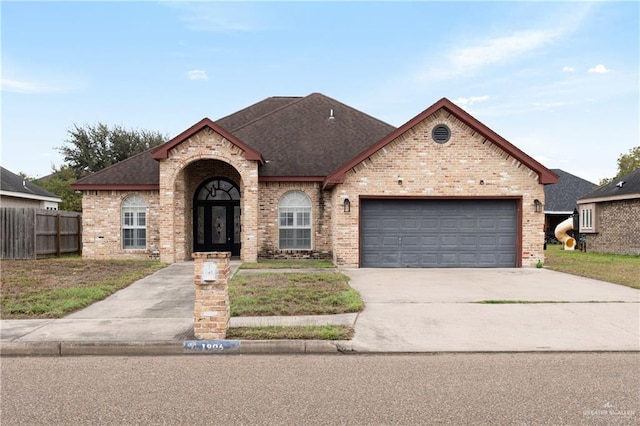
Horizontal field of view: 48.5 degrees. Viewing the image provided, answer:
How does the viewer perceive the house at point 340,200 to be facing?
facing the viewer

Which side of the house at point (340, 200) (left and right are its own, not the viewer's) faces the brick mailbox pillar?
front

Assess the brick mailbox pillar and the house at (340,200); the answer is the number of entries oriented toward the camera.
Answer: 2

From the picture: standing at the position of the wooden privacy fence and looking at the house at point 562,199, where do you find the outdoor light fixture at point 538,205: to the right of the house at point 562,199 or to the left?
right

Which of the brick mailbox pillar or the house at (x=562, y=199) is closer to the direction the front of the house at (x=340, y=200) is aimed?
the brick mailbox pillar

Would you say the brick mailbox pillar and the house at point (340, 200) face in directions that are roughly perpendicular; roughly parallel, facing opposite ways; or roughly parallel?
roughly parallel

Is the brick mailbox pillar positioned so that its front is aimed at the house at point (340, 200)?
no
